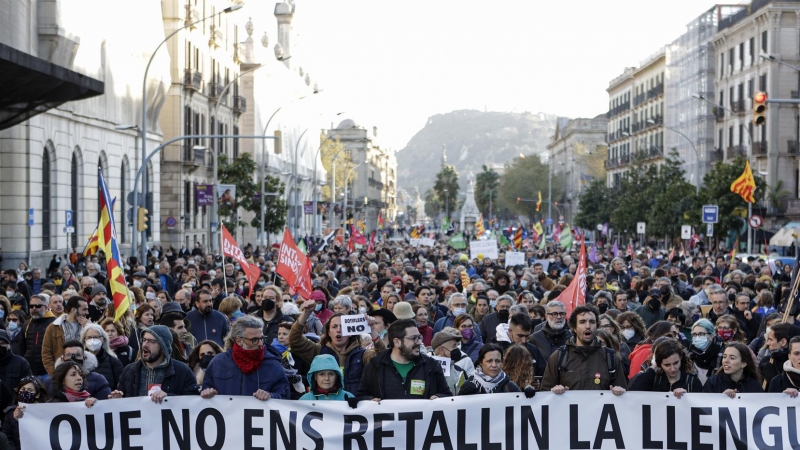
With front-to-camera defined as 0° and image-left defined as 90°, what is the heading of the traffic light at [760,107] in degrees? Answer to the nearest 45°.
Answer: approximately 0°

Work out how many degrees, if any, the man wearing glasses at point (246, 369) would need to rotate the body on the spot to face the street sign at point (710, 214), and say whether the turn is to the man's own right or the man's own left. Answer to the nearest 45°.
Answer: approximately 135° to the man's own left

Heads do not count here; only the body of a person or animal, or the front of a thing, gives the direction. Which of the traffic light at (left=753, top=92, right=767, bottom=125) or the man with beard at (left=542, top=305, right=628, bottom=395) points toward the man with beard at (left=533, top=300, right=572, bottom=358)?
the traffic light
